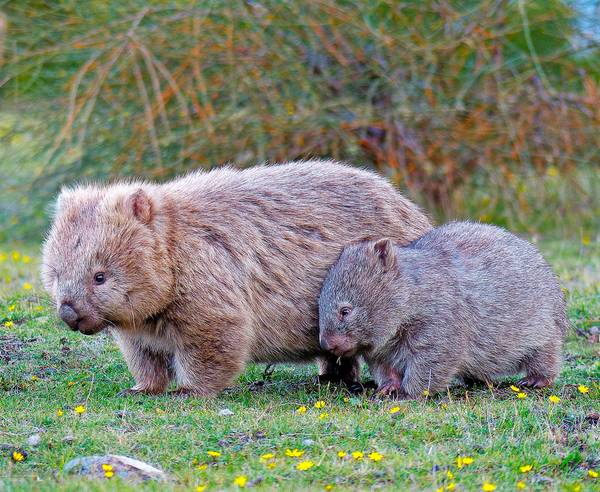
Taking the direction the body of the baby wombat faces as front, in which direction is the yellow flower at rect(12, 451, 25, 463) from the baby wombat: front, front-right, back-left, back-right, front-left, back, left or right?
front-left

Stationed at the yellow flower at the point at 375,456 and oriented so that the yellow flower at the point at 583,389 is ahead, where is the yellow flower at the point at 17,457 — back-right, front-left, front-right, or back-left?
back-left

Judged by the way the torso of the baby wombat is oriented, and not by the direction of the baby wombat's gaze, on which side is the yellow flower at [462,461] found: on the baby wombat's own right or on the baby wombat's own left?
on the baby wombat's own left

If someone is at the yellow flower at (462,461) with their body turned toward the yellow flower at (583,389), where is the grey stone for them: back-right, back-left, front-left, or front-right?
back-left

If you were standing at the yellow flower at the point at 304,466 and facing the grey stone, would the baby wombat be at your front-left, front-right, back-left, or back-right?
back-right

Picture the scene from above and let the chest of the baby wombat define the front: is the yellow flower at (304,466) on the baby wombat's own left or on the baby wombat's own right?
on the baby wombat's own left

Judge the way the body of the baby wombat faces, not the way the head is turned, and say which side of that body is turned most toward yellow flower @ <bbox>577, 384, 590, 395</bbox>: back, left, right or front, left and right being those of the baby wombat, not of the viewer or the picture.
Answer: back

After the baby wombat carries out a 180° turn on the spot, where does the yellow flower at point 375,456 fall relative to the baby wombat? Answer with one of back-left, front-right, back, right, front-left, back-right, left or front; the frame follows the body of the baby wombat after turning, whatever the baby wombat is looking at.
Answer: right

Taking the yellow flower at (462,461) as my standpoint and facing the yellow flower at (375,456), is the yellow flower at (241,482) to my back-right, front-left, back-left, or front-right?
front-left

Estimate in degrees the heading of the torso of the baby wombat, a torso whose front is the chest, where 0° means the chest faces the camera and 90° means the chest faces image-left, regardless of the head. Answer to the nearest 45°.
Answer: approximately 90°

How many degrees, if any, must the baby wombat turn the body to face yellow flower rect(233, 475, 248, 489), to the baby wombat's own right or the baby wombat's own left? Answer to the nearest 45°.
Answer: approximately 90° to the baby wombat's own left

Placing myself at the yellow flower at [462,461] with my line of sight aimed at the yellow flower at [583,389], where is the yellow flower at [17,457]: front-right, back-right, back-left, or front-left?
back-left

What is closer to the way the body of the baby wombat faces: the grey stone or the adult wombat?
the adult wombat
